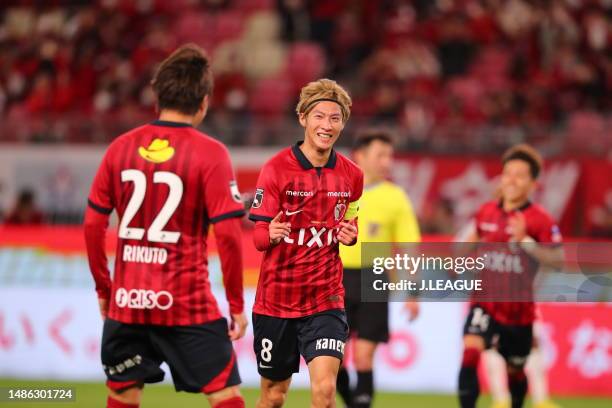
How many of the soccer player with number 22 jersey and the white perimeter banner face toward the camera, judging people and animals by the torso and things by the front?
1

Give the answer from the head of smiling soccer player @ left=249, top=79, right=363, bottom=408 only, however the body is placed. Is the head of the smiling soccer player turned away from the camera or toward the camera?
toward the camera

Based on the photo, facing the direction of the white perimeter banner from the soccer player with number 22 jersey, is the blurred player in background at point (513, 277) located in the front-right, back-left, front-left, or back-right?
front-right

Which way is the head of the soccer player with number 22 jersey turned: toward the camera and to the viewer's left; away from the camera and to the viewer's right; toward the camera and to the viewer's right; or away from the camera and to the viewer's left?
away from the camera and to the viewer's right

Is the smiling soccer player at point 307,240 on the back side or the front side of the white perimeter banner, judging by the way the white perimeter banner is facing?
on the front side

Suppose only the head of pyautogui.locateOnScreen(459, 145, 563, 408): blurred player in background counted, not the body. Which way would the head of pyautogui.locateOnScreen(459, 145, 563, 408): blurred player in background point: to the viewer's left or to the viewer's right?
to the viewer's left

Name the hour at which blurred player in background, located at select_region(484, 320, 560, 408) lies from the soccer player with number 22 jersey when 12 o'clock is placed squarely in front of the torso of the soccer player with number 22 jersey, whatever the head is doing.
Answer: The blurred player in background is roughly at 12 o'clock from the soccer player with number 22 jersey.

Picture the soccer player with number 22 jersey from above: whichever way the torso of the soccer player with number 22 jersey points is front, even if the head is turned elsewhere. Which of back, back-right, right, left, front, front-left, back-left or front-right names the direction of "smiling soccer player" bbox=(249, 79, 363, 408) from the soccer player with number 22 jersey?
front

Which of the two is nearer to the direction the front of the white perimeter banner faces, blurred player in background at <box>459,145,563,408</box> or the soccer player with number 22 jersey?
the soccer player with number 22 jersey

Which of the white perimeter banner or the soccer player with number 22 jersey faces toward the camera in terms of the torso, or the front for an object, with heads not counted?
the white perimeter banner

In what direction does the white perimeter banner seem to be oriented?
toward the camera

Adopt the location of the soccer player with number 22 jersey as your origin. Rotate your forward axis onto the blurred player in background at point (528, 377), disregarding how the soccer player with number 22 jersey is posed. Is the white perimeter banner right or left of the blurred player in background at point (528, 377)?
left

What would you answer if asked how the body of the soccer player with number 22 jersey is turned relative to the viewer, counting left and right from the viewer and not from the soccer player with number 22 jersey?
facing away from the viewer and to the right of the viewer

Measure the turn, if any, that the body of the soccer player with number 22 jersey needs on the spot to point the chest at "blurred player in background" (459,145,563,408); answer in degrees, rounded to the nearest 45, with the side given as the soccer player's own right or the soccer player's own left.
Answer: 0° — they already face them

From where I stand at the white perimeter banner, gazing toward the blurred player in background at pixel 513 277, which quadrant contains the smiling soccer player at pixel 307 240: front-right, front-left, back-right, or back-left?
front-right
